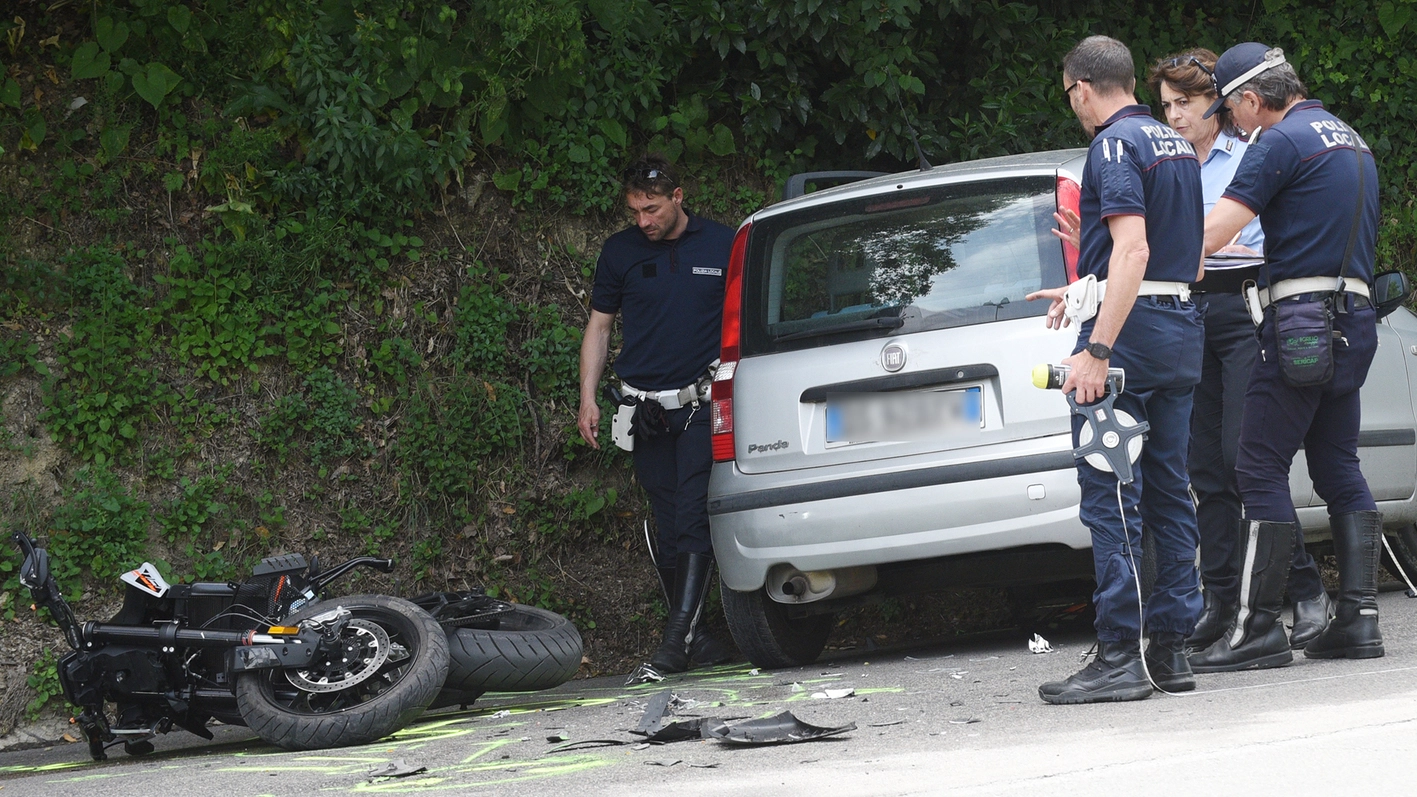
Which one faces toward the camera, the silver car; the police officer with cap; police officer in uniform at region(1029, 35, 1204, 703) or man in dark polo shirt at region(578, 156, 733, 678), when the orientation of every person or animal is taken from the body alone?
the man in dark polo shirt

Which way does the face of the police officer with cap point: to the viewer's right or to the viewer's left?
to the viewer's left

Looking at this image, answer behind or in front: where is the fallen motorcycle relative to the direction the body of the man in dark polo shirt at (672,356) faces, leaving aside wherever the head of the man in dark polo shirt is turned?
in front

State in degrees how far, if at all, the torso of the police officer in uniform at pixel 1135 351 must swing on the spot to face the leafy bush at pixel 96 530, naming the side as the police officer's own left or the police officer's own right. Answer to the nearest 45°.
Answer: approximately 45° to the police officer's own left

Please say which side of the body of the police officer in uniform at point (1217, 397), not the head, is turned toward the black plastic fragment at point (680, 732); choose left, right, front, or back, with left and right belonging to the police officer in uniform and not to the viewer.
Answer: front

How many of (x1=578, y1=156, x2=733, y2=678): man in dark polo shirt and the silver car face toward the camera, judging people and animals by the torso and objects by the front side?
1

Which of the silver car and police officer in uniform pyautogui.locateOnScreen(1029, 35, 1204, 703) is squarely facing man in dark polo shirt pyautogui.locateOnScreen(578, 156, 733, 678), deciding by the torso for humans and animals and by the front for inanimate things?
the police officer in uniform

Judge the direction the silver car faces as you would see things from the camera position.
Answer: facing away from the viewer and to the right of the viewer

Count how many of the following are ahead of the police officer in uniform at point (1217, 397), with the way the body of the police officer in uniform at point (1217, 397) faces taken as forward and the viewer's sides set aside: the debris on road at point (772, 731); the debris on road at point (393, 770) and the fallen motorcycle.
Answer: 3

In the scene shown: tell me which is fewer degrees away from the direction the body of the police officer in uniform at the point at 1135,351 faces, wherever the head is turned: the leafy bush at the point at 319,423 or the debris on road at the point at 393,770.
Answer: the leafy bush

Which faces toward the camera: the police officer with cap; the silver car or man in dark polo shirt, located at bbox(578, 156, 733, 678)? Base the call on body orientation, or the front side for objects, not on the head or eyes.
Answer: the man in dark polo shirt

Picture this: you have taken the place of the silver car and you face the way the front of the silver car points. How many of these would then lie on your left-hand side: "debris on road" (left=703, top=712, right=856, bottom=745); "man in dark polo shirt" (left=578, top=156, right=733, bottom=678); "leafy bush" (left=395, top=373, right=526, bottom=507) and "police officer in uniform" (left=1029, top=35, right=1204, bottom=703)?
2

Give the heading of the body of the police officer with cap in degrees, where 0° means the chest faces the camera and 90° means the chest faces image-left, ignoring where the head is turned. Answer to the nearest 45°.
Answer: approximately 135°

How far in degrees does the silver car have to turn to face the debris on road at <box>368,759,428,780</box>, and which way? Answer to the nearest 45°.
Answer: approximately 180°

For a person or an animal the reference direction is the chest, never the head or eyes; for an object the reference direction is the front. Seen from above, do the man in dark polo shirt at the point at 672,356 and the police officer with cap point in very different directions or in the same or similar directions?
very different directions

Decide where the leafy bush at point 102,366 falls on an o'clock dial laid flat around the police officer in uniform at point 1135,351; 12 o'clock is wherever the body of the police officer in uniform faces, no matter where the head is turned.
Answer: The leafy bush is roughly at 11 o'clock from the police officer in uniform.

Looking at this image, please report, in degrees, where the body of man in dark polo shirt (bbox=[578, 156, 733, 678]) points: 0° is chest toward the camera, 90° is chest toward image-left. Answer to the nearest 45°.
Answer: approximately 0°
